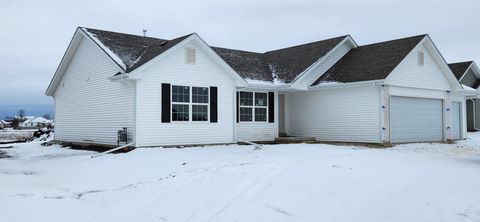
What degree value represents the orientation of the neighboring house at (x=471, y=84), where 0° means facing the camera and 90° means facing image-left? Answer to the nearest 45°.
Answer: approximately 315°

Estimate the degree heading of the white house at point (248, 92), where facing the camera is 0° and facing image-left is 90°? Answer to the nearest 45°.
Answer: approximately 315°

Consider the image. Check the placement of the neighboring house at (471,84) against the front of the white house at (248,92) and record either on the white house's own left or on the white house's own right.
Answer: on the white house's own left

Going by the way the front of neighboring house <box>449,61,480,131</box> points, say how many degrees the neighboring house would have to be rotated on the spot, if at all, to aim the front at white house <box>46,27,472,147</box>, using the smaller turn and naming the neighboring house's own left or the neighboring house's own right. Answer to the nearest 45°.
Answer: approximately 90° to the neighboring house's own right
